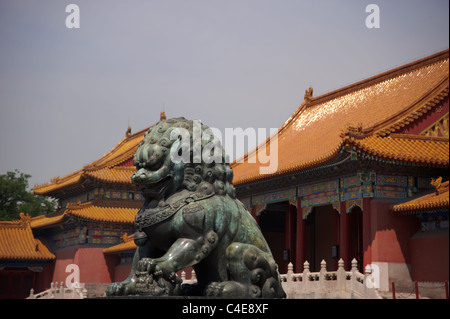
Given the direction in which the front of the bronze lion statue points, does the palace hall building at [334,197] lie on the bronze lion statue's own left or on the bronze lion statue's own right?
on the bronze lion statue's own right

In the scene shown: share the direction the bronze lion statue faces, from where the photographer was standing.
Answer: facing to the left of the viewer

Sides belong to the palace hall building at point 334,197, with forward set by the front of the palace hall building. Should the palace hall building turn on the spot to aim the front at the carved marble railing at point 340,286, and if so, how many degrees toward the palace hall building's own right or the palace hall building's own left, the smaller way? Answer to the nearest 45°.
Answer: approximately 45° to the palace hall building's own left

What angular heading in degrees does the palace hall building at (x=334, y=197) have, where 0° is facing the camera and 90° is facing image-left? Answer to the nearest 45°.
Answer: approximately 45°

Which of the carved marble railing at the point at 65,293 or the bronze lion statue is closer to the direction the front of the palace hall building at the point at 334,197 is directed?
the bronze lion statue
